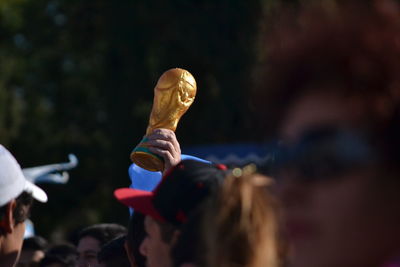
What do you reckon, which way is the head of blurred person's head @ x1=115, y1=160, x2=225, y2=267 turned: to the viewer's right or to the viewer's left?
to the viewer's left

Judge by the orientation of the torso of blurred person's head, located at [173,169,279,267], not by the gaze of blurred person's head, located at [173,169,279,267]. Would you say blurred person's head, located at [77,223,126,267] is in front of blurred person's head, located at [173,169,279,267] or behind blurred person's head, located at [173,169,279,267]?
in front

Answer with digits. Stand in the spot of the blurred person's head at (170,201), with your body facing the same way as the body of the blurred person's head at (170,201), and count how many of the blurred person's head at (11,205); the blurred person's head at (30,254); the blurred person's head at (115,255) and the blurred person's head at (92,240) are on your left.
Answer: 0

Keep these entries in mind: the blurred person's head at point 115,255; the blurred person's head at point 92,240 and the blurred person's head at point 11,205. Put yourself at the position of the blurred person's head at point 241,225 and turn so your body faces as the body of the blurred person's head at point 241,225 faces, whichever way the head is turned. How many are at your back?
0

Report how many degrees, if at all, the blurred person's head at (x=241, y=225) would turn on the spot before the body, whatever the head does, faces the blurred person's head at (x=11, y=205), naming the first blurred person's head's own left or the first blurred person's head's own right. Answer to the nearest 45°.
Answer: approximately 45° to the first blurred person's head's own left

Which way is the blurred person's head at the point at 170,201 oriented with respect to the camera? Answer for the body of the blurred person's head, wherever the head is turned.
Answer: to the viewer's left

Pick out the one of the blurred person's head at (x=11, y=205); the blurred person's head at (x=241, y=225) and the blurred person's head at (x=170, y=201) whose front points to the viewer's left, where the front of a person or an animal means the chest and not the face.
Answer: the blurred person's head at (x=170, y=201)
